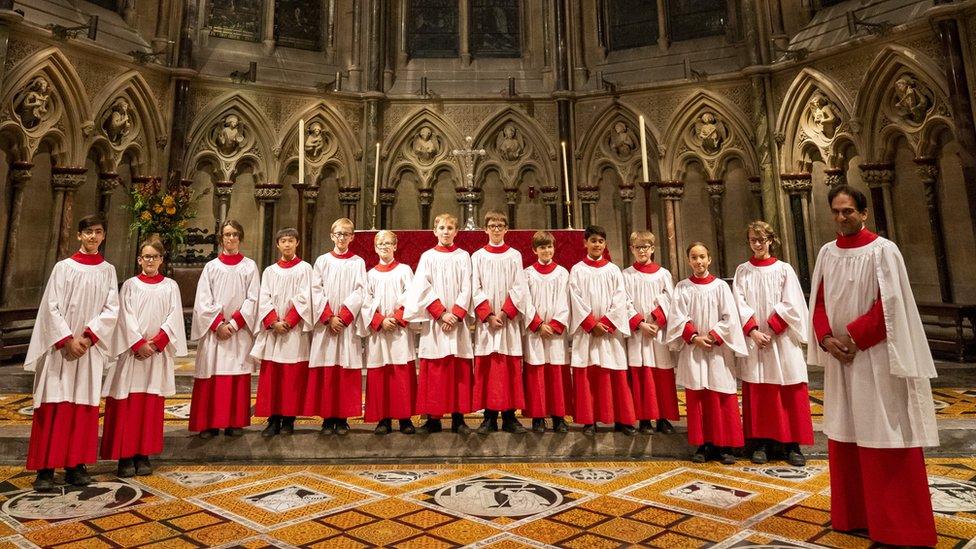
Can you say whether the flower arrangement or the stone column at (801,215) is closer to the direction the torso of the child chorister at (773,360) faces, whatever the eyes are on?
the flower arrangement

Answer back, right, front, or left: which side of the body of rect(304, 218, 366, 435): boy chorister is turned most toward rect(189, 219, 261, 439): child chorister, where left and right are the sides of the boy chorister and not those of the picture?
right

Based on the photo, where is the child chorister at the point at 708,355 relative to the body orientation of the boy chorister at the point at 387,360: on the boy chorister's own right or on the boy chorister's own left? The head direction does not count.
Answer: on the boy chorister's own left

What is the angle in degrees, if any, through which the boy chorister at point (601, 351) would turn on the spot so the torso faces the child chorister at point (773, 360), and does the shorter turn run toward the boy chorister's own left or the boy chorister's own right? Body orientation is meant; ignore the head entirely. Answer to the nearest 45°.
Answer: approximately 90° to the boy chorister's own left

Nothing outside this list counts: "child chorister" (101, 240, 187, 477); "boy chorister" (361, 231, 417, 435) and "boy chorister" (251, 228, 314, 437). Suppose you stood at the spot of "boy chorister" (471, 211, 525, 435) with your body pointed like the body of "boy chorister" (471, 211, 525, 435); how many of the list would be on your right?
3

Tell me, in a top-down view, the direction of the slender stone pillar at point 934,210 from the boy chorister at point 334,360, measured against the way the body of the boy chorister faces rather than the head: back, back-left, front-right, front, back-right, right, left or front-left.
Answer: left

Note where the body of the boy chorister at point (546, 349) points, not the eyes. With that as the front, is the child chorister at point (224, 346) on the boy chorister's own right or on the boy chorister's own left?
on the boy chorister's own right

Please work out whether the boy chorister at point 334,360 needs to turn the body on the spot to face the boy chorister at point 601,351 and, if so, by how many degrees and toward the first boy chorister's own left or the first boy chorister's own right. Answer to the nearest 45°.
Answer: approximately 90° to the first boy chorister's own left

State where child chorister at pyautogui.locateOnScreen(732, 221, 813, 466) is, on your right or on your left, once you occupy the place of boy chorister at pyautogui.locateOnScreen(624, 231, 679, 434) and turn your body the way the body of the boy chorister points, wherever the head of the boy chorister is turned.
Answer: on your left

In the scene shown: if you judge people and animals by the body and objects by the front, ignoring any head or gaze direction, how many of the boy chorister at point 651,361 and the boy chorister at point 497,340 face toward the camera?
2

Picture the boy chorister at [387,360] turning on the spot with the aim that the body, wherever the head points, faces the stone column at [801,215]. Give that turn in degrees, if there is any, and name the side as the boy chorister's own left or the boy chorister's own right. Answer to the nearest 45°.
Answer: approximately 135° to the boy chorister's own left

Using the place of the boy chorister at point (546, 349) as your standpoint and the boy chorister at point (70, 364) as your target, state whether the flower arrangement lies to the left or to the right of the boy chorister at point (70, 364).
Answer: right

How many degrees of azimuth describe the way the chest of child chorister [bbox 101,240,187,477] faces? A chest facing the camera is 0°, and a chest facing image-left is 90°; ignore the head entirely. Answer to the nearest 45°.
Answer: approximately 0°
